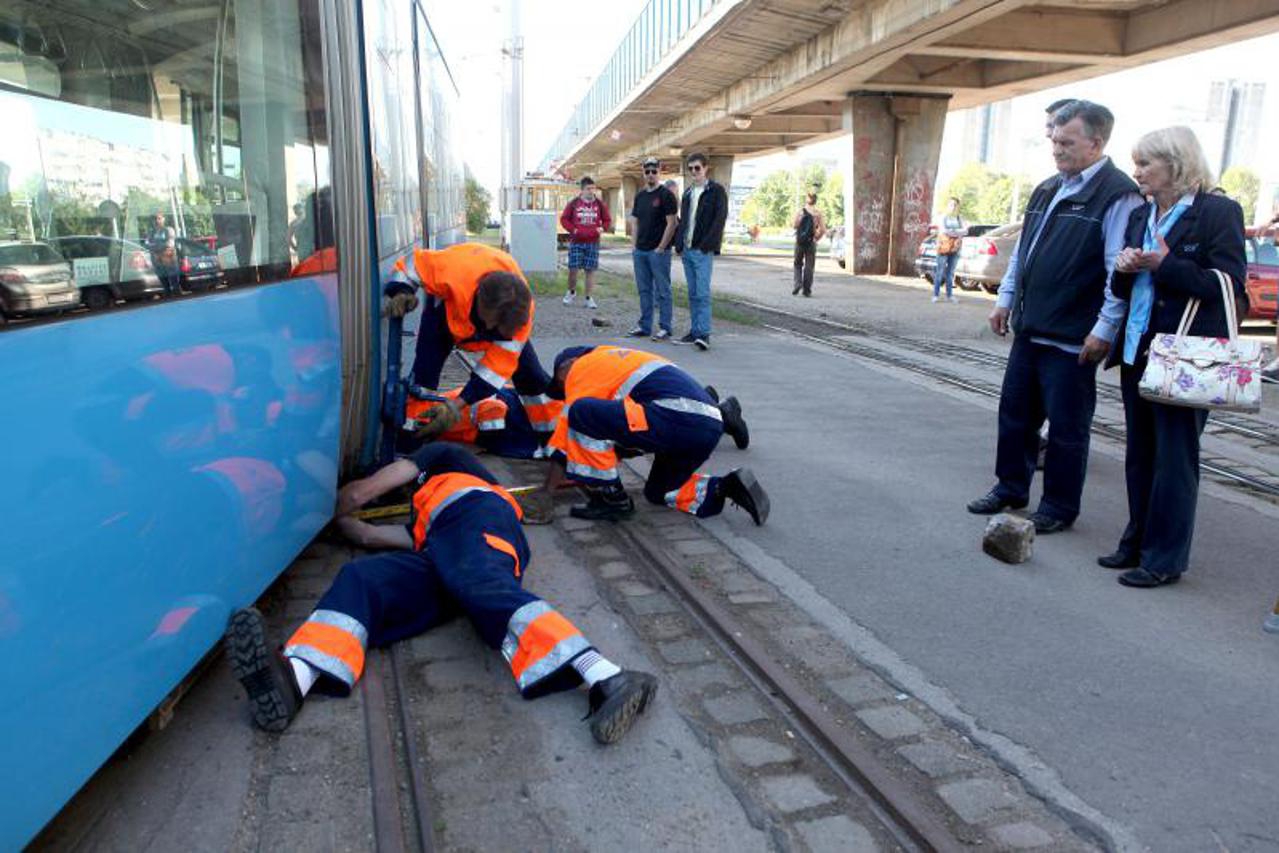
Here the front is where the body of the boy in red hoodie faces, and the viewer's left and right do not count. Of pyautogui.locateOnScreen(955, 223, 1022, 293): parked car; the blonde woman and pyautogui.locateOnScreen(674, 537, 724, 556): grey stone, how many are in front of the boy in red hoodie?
2

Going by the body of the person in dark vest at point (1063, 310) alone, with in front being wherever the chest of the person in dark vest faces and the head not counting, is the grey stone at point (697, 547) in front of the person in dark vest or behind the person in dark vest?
in front

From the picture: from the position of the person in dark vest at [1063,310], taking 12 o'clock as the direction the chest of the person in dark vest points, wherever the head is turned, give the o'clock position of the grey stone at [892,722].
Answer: The grey stone is roughly at 11 o'clock from the person in dark vest.

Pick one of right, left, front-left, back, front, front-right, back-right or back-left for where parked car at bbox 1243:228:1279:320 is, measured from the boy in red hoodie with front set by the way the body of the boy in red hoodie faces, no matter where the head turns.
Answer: left

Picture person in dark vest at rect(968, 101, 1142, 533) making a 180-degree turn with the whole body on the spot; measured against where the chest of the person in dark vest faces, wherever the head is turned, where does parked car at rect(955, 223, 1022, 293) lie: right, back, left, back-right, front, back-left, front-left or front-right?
front-left

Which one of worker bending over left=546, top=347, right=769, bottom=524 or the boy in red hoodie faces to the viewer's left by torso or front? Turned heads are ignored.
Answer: the worker bending over

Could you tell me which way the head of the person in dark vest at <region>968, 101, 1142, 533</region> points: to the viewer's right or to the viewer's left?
to the viewer's left

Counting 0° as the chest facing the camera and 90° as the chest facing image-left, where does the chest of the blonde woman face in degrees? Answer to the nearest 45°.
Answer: approximately 45°

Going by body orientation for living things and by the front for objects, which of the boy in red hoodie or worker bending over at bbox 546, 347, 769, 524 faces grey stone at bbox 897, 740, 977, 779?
the boy in red hoodie

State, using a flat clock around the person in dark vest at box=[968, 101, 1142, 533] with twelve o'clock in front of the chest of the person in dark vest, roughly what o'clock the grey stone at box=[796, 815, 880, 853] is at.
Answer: The grey stone is roughly at 11 o'clock from the person in dark vest.

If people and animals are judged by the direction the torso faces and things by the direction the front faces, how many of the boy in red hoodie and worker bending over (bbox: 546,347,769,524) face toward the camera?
1

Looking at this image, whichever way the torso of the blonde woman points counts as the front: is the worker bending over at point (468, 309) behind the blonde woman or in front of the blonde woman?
in front

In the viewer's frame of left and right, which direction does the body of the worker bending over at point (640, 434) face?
facing to the left of the viewer
